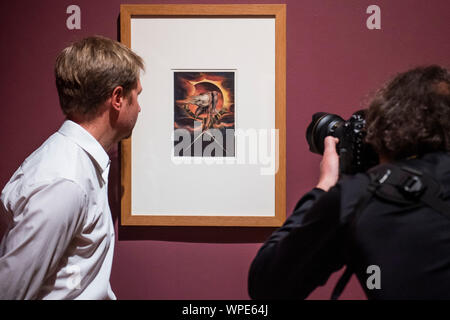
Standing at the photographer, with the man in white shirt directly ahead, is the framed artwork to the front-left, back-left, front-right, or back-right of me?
front-right

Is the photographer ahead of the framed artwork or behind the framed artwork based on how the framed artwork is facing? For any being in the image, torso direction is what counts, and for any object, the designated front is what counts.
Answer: ahead

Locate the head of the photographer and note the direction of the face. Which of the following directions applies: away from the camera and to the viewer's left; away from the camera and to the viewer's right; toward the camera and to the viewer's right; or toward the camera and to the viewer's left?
away from the camera and to the viewer's left
